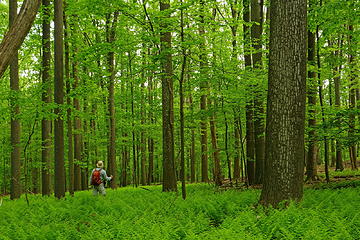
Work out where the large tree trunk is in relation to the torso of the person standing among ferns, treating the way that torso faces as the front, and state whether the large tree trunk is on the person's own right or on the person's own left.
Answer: on the person's own right

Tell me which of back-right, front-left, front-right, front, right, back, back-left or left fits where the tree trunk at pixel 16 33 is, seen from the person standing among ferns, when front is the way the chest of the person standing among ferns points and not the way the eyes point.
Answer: back-right

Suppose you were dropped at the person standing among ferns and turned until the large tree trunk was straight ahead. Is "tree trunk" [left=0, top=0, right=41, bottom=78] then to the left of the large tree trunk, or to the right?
right

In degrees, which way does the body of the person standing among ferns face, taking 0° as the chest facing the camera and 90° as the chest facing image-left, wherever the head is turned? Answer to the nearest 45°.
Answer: approximately 225°
